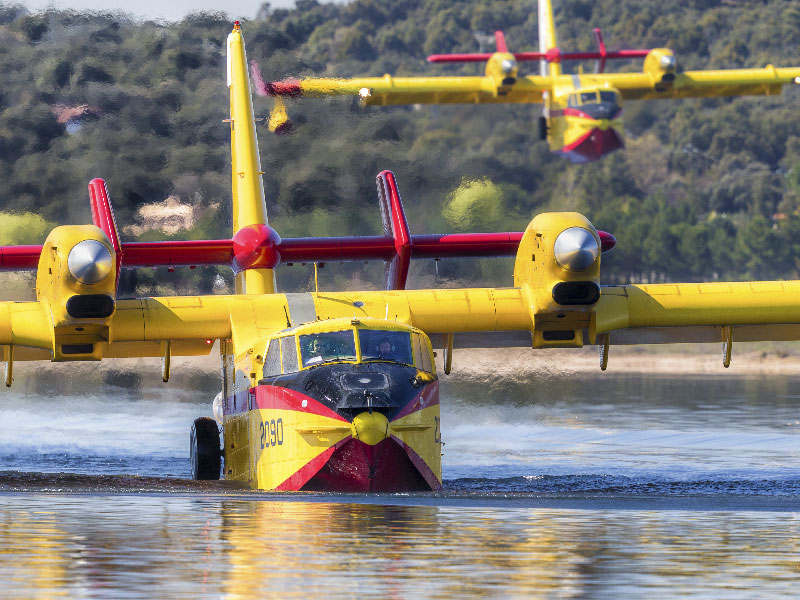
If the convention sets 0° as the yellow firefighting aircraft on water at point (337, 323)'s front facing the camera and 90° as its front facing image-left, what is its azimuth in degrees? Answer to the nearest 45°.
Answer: approximately 0°
